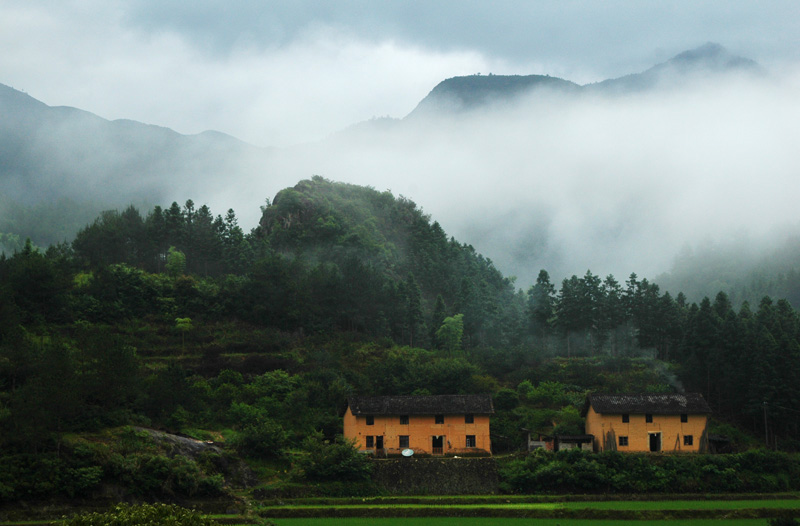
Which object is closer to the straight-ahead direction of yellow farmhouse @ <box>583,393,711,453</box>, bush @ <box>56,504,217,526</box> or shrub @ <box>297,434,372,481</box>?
the bush

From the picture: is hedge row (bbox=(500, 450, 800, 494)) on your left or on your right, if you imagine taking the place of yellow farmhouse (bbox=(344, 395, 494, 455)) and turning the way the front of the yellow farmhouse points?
on your left

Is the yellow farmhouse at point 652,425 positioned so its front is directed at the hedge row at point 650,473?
yes

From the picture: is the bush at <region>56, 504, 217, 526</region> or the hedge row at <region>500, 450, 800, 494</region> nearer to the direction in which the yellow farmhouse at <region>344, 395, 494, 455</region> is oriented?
the bush

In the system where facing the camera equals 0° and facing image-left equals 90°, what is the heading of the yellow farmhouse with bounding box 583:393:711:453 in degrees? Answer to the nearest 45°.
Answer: approximately 0°

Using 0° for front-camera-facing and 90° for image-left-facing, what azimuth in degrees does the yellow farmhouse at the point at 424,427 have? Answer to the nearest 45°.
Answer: approximately 0°

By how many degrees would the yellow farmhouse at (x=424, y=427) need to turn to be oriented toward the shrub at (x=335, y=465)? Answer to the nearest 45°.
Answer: approximately 45° to its right

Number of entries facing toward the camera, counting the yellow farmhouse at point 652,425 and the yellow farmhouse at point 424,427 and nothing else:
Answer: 2

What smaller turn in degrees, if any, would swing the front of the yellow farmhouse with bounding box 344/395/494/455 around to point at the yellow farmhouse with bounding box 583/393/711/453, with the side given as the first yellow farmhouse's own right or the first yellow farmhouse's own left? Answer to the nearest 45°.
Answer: approximately 90° to the first yellow farmhouse's own left

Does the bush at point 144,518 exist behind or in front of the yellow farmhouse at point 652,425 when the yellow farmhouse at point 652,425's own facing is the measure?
in front

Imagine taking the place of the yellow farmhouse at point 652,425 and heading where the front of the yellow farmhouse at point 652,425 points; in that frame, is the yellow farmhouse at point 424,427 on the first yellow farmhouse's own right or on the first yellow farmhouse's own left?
on the first yellow farmhouse's own right
